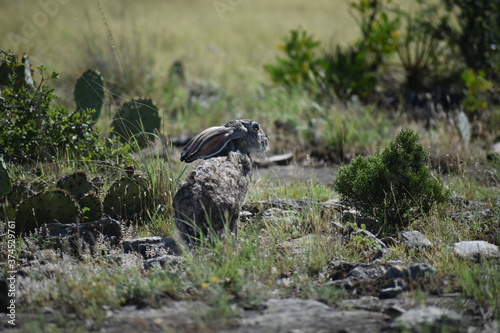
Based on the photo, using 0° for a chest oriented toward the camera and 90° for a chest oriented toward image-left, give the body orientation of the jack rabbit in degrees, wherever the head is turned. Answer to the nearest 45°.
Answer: approximately 270°

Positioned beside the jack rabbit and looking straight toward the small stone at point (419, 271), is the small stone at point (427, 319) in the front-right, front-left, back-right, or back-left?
front-right

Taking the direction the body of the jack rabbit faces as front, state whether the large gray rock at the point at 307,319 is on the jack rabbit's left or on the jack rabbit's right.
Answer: on the jack rabbit's right

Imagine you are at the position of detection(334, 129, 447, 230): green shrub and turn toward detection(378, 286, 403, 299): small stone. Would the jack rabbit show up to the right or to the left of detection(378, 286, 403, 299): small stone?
right

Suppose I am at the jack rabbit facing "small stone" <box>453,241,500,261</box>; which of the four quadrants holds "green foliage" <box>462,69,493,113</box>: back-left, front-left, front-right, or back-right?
front-left

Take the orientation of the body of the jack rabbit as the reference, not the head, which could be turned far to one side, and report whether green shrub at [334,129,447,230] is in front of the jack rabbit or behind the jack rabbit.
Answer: in front

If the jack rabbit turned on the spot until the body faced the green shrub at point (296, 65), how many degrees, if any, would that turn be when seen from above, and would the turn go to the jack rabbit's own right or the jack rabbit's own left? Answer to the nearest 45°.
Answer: approximately 90° to the jack rabbit's own left

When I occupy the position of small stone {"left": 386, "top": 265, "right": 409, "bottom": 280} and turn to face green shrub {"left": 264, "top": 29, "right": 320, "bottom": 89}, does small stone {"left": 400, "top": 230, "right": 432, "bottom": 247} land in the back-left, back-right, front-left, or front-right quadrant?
front-right

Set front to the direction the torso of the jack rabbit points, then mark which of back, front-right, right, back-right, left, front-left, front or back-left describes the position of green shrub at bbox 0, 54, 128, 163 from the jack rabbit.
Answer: back-left

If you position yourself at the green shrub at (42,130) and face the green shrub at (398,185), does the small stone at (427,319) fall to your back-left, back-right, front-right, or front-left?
front-right
